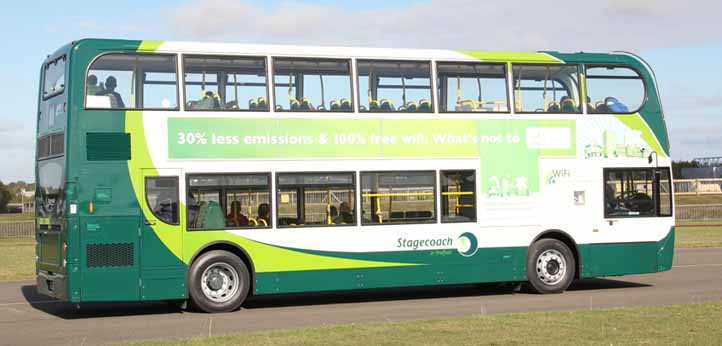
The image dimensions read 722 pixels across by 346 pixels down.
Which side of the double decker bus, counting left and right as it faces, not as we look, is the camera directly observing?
right
